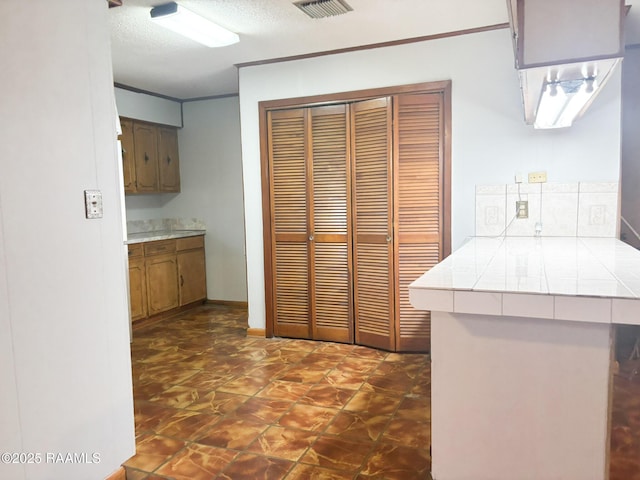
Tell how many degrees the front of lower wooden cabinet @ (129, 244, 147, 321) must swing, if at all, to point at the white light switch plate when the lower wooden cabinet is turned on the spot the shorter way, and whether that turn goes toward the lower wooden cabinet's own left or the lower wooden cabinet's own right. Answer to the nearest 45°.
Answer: approximately 45° to the lower wooden cabinet's own right

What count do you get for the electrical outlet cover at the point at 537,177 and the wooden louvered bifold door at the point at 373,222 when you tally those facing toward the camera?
2

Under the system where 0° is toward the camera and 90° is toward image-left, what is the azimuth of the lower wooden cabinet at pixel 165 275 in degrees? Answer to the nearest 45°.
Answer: approximately 315°

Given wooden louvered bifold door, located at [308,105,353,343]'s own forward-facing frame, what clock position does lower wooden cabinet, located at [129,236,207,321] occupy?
The lower wooden cabinet is roughly at 4 o'clock from the wooden louvered bifold door.
